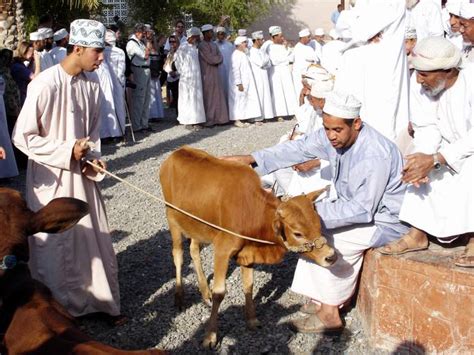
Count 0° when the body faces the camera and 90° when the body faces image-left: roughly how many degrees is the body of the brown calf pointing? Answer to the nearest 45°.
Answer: approximately 315°

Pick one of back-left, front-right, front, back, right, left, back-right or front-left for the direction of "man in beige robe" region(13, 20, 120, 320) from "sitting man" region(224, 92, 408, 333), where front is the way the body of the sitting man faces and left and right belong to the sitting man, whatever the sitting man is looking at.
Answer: front-right

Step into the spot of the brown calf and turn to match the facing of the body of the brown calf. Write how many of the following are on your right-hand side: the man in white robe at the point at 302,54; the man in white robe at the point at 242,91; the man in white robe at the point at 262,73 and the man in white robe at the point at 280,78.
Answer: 0

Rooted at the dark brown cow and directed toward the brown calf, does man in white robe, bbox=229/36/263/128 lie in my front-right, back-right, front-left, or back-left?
front-left

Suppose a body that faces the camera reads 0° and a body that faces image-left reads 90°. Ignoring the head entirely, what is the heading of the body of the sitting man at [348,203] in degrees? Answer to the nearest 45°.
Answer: approximately 45°

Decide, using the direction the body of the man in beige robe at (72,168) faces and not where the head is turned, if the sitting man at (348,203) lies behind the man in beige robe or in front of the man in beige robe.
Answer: in front

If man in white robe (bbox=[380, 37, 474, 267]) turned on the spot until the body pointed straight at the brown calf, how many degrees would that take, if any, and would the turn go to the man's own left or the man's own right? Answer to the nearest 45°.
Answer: approximately 45° to the man's own right

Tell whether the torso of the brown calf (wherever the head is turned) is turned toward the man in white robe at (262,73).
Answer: no

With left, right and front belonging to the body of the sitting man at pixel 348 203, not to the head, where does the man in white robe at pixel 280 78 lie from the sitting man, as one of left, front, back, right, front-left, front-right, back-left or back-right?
back-right

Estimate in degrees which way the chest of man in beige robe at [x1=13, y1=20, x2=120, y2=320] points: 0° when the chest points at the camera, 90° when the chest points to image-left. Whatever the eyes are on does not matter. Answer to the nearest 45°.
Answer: approximately 315°

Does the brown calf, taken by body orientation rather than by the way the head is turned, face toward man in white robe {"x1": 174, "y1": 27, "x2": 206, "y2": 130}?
no

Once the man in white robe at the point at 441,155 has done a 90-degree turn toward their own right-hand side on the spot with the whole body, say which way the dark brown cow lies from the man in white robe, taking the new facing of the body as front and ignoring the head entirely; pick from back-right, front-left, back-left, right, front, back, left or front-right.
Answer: left

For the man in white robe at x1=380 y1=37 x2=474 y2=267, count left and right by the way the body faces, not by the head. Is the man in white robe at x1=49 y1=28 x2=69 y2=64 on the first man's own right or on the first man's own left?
on the first man's own right

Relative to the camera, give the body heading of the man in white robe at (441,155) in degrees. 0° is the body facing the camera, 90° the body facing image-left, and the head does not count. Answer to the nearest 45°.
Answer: approximately 45°

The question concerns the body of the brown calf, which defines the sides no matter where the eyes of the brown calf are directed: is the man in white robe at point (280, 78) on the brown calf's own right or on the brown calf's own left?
on the brown calf's own left

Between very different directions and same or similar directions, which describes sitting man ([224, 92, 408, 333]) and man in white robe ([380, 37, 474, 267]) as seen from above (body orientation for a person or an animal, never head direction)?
same or similar directions

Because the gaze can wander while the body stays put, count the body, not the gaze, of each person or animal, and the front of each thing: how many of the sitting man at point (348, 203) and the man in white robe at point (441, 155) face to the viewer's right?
0
